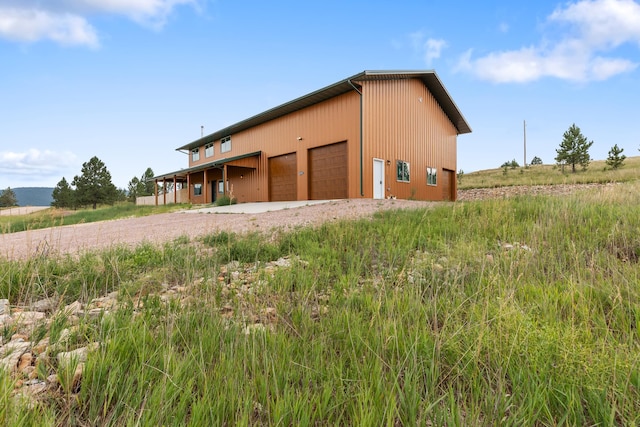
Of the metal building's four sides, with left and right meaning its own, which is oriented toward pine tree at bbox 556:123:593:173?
back

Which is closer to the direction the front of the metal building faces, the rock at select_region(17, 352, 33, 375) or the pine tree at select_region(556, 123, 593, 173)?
the rock

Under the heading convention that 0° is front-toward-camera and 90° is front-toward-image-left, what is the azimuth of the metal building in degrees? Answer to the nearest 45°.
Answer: approximately 45°

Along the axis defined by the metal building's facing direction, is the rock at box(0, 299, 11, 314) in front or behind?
in front

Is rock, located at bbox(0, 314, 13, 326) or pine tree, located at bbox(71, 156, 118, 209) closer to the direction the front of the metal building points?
the rock

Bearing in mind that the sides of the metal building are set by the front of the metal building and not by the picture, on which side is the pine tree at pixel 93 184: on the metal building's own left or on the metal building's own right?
on the metal building's own right

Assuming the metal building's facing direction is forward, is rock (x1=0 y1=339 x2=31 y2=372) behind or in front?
in front

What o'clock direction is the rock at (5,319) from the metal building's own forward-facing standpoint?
The rock is roughly at 11 o'clock from the metal building.

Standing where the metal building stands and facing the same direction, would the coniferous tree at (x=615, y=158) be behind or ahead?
behind

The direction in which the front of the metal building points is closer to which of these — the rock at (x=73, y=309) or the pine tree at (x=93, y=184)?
the rock
